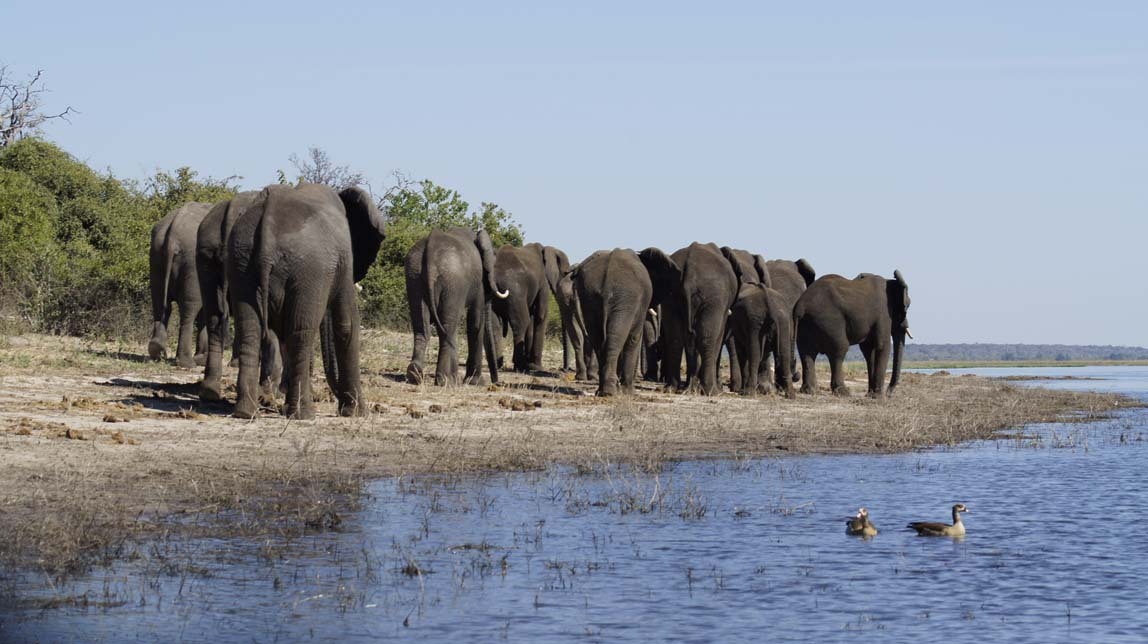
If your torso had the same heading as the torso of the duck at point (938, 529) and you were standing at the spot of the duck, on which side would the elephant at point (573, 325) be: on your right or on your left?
on your left

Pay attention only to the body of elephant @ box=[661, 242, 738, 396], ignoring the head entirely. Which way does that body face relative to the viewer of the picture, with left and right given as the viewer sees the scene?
facing away from the viewer

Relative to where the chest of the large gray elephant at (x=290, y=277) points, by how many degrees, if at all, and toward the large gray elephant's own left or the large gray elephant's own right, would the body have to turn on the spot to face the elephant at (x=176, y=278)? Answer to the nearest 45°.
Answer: approximately 45° to the large gray elephant's own left

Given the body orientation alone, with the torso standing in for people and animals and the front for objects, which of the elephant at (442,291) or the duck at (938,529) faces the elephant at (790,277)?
the elephant at (442,291)

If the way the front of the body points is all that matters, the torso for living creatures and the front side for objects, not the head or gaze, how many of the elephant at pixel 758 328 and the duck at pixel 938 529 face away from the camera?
1

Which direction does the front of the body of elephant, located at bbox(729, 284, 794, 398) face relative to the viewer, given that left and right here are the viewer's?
facing away from the viewer

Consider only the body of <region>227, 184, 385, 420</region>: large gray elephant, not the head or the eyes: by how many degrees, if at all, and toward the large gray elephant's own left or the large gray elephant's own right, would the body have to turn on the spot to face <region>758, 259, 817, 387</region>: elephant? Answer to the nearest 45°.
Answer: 0° — it already faces it

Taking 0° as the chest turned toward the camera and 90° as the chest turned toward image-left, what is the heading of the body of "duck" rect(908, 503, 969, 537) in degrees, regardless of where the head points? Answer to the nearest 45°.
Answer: approximately 270°

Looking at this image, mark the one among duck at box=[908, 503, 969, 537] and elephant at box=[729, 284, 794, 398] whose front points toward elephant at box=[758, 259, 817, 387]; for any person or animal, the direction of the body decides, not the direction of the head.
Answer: elephant at box=[729, 284, 794, 398]

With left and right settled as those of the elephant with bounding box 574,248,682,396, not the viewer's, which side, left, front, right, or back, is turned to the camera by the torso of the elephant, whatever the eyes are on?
back
